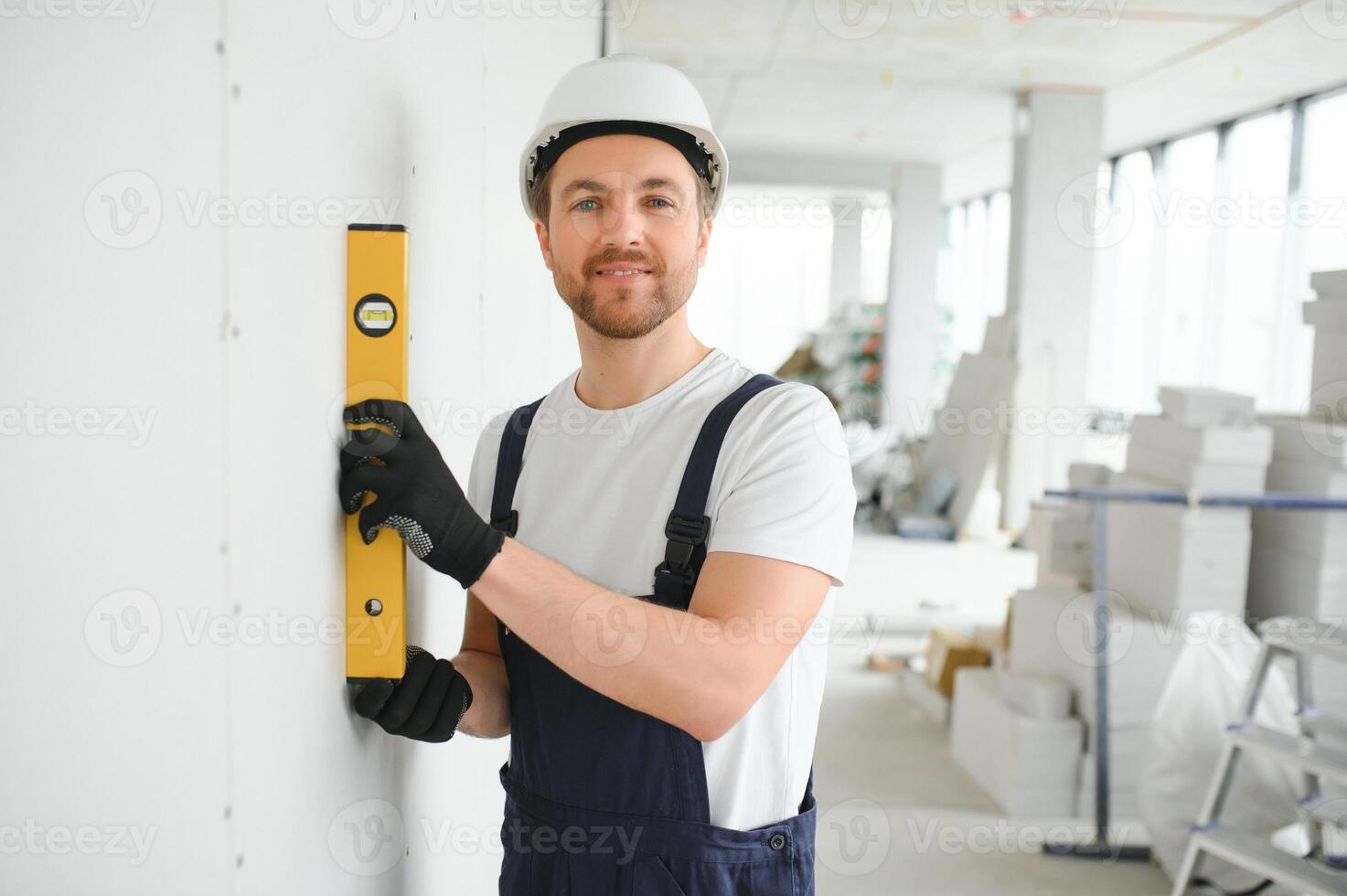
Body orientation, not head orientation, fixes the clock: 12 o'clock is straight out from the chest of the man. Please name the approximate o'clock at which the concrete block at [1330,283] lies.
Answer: The concrete block is roughly at 6 o'clock from the man.

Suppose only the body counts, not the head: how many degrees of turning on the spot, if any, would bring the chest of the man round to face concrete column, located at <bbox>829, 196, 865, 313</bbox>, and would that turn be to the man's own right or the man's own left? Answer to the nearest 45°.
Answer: approximately 135° to the man's own right

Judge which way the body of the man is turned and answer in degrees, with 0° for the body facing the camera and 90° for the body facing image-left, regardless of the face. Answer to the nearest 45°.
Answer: approximately 45°

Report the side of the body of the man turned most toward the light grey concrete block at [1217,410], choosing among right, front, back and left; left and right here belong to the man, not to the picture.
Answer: back

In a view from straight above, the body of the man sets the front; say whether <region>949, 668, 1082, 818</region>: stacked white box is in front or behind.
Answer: behind

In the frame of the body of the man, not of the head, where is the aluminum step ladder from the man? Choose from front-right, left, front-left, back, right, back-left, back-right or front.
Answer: back

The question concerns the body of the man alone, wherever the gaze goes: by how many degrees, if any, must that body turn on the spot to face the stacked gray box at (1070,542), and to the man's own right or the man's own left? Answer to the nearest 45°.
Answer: approximately 180°

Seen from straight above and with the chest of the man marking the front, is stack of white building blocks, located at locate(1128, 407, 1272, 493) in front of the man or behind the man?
behind

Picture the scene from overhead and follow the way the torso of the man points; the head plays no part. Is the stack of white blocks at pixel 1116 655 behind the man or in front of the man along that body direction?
behind

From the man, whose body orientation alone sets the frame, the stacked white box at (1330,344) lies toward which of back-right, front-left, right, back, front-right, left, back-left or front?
back

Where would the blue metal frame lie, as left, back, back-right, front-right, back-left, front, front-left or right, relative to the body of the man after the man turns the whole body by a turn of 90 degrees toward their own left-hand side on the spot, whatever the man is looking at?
left
